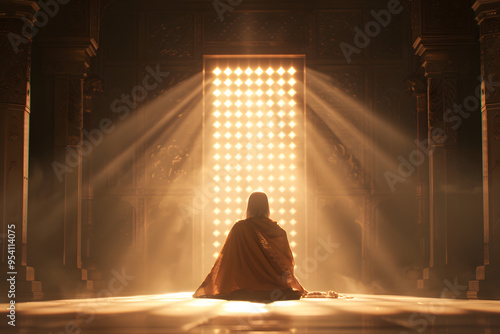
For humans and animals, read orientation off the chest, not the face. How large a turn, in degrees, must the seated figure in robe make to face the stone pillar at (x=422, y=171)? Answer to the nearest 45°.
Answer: approximately 45° to its right

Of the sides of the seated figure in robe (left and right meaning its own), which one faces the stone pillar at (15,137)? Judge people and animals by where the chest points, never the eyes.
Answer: left

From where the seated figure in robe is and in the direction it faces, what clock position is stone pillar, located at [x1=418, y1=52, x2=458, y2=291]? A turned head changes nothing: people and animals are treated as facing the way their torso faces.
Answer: The stone pillar is roughly at 2 o'clock from the seated figure in robe.

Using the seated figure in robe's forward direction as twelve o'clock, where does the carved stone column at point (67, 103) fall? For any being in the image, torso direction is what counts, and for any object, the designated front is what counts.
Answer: The carved stone column is roughly at 10 o'clock from the seated figure in robe.

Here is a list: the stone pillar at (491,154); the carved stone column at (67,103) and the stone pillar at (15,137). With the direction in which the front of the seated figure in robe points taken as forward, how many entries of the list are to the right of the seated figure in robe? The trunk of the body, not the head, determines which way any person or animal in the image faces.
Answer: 1

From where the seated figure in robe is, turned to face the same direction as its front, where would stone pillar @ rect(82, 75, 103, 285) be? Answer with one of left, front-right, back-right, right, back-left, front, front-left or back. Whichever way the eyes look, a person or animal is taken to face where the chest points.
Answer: front-left

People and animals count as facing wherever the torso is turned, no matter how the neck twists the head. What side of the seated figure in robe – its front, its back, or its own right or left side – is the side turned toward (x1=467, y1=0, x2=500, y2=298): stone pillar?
right

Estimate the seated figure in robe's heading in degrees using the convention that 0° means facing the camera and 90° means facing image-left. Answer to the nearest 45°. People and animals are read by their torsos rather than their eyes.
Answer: approximately 180°

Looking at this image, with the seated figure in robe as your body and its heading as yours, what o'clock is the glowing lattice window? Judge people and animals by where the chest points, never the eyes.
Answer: The glowing lattice window is roughly at 12 o'clock from the seated figure in robe.

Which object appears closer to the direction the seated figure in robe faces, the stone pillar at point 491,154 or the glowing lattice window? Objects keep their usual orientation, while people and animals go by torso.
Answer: the glowing lattice window
